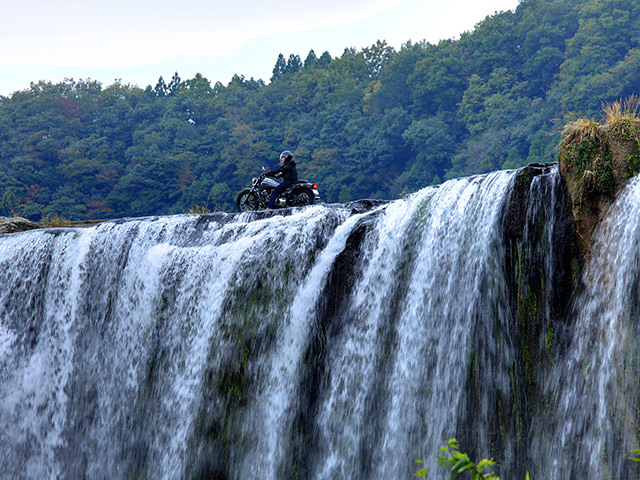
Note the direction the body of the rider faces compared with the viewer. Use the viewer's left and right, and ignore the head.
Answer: facing to the left of the viewer

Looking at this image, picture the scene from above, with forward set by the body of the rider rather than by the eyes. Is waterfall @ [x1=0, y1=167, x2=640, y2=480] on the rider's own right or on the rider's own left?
on the rider's own left
